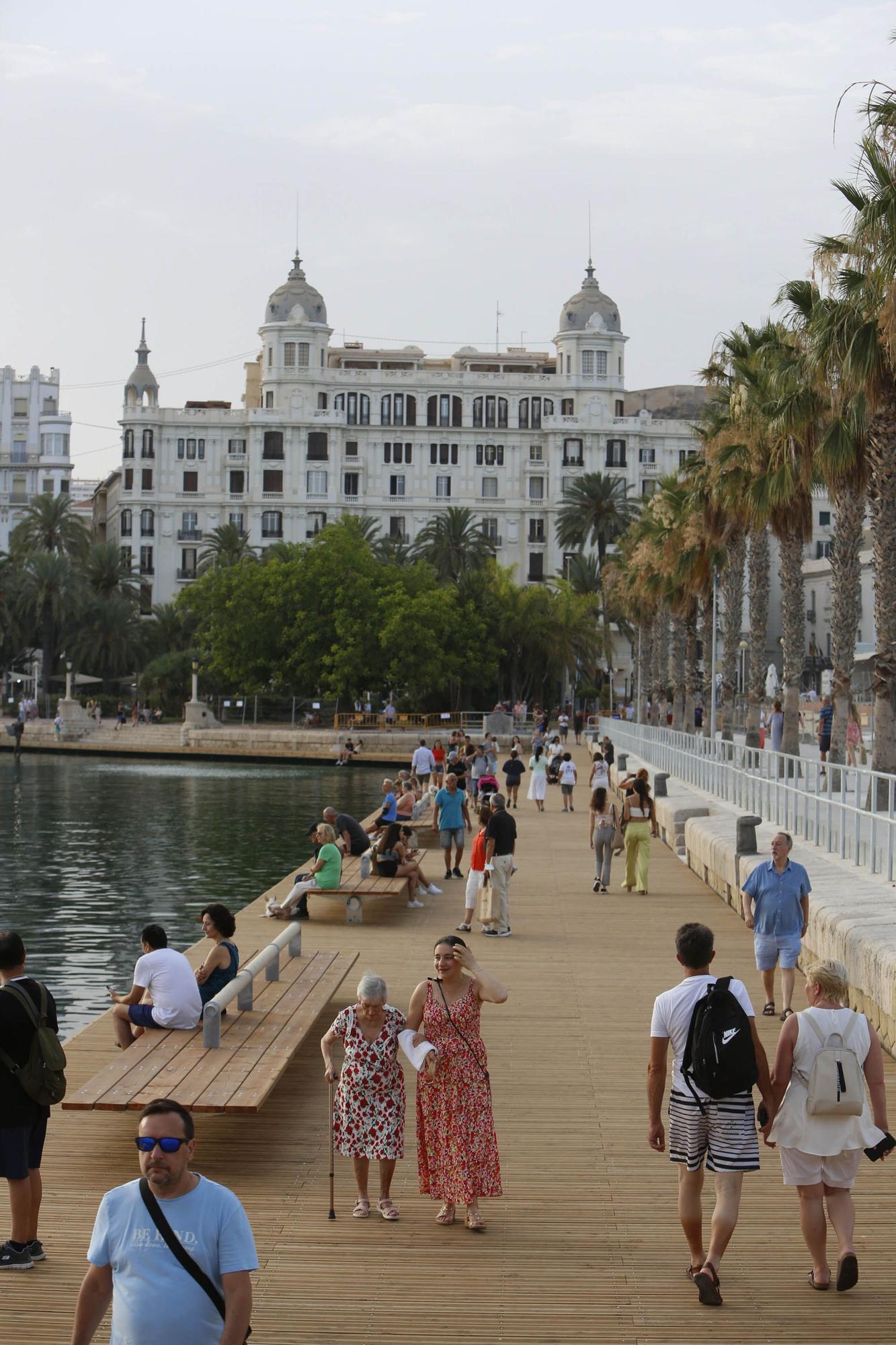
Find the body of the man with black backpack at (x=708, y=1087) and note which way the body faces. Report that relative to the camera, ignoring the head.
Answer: away from the camera

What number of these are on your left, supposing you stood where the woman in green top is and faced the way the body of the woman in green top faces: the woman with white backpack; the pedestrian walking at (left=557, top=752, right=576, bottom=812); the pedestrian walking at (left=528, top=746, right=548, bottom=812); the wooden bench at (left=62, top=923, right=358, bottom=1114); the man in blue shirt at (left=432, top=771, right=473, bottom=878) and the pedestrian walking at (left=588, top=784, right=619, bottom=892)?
2

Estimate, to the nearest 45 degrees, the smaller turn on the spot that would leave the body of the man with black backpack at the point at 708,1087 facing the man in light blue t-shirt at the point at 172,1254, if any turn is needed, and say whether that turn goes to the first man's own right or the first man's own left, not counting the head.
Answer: approximately 135° to the first man's own left

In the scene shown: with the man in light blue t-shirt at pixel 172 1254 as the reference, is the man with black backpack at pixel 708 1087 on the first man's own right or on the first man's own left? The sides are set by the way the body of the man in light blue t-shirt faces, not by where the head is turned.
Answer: on the first man's own left

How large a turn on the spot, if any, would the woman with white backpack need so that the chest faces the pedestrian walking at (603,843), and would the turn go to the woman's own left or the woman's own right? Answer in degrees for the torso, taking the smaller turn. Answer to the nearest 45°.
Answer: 0° — they already face them

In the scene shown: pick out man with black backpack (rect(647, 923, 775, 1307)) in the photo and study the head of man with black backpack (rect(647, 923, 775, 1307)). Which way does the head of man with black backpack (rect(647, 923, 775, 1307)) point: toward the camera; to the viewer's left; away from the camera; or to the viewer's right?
away from the camera

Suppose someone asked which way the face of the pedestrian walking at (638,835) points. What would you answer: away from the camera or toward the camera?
away from the camera

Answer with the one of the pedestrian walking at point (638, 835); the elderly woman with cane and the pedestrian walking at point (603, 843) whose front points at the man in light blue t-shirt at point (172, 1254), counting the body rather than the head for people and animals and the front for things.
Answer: the elderly woman with cane

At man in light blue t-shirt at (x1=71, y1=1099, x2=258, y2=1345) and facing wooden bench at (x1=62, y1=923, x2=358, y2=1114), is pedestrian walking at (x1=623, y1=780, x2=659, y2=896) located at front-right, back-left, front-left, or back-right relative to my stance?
front-right

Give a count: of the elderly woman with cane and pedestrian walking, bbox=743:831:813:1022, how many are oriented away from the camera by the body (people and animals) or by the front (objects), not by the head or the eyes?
0

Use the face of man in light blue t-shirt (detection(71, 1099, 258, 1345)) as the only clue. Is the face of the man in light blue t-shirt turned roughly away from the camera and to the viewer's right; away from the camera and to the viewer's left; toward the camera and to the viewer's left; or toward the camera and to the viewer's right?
toward the camera and to the viewer's left

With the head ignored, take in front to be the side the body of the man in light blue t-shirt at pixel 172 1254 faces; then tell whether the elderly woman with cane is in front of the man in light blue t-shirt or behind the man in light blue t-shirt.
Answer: behind

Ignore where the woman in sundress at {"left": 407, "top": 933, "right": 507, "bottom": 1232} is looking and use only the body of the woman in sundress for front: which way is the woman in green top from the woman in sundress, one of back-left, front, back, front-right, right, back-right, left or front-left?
back

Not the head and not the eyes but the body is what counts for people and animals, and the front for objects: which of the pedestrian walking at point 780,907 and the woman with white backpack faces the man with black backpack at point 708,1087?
the pedestrian walking

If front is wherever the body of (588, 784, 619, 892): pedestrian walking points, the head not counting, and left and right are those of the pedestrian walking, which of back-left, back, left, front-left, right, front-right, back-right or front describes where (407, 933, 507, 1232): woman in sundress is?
back

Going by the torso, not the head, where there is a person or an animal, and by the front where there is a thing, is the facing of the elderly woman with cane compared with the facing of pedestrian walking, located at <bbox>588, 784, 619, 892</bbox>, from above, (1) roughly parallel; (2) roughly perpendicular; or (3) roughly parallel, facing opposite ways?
roughly parallel, facing opposite ways

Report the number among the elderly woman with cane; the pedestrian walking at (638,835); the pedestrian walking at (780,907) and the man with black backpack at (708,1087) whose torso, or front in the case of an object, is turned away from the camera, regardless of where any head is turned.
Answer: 2

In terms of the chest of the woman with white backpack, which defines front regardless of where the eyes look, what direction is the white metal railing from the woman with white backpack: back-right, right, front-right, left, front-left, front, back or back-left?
front

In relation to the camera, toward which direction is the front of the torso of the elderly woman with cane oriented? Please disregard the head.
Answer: toward the camera
